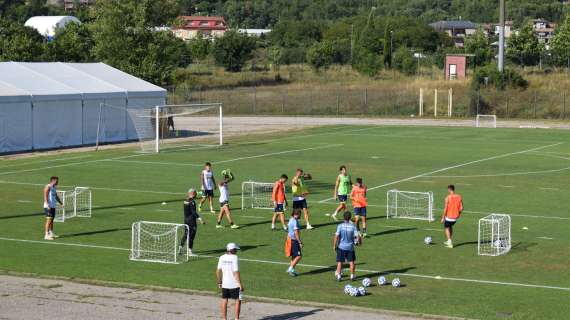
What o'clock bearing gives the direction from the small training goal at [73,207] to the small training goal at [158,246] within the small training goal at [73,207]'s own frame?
the small training goal at [158,246] is roughly at 1 o'clock from the small training goal at [73,207].

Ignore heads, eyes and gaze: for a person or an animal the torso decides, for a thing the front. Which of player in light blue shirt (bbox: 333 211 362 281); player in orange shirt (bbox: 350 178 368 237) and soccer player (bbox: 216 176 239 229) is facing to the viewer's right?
the soccer player

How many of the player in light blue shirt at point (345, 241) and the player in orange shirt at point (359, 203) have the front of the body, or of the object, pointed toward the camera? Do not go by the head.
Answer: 1

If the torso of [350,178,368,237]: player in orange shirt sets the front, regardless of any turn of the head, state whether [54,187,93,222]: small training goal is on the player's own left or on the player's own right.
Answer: on the player's own right

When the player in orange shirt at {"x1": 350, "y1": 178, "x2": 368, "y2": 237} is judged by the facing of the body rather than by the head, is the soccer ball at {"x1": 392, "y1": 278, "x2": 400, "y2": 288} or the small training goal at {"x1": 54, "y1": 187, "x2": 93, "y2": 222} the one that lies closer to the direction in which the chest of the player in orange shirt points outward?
the soccer ball

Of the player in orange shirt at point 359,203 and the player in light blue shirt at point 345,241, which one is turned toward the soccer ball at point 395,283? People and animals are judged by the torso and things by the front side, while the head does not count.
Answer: the player in orange shirt

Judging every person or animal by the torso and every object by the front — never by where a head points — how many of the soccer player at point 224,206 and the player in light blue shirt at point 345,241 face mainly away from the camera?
1

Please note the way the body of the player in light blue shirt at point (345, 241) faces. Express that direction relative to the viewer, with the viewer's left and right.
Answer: facing away from the viewer

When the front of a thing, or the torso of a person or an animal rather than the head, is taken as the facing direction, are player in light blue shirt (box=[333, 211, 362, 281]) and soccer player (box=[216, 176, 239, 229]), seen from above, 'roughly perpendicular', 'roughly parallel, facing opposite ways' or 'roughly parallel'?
roughly perpendicular
